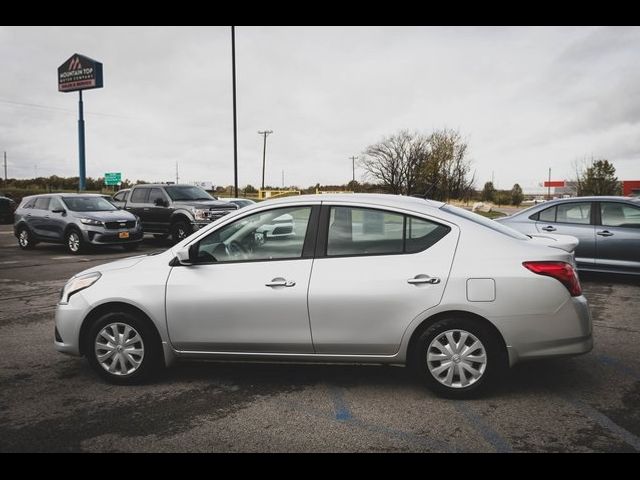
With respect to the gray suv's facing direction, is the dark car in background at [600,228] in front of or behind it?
in front

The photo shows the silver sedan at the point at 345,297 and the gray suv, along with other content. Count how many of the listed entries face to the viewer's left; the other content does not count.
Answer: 1

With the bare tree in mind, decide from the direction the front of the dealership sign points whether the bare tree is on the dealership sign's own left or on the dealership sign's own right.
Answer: on the dealership sign's own left

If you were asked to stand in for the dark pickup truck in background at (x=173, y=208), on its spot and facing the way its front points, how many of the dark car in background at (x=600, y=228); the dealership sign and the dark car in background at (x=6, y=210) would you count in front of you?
1

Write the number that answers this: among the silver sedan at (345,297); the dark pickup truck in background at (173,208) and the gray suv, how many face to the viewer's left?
1

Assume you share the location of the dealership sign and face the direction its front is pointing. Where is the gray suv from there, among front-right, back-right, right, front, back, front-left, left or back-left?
front-left

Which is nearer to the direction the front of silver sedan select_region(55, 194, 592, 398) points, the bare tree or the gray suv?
the gray suv

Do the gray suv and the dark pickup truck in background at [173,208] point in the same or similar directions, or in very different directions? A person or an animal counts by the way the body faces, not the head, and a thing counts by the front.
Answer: same or similar directions

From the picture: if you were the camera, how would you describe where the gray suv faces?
facing the viewer and to the right of the viewer

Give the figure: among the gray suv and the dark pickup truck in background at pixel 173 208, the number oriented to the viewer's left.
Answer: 0

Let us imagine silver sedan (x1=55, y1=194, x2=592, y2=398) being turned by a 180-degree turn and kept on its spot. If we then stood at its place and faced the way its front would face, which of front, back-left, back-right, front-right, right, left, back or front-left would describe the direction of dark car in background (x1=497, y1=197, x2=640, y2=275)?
front-left

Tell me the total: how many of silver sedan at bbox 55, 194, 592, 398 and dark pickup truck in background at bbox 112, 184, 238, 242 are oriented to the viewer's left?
1

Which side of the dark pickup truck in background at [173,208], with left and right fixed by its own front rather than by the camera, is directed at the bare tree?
left

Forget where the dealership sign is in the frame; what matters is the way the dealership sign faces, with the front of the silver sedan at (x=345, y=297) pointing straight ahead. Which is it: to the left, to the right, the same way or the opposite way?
to the left

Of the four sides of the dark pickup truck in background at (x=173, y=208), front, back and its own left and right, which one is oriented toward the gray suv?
right

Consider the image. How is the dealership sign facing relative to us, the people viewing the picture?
facing the viewer and to the left of the viewer

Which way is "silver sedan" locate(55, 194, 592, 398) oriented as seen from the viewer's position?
to the viewer's left

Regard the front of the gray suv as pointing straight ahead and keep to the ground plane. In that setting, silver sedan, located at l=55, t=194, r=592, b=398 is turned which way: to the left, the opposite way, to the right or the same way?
the opposite way

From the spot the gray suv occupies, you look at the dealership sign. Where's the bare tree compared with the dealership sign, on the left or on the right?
right

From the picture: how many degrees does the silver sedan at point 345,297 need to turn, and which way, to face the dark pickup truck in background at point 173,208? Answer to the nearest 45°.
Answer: approximately 90° to its right

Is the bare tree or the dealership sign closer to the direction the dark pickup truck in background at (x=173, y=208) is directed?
the bare tree
